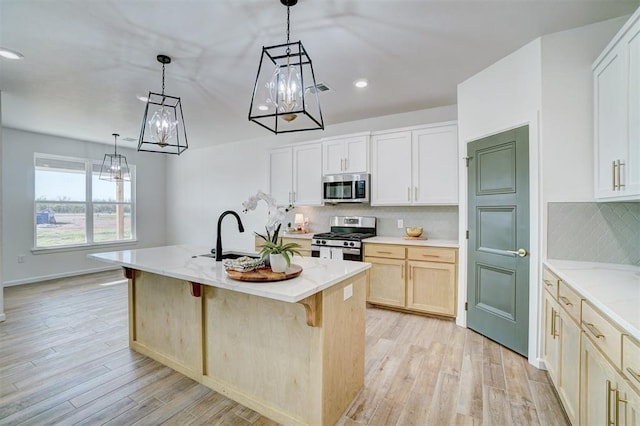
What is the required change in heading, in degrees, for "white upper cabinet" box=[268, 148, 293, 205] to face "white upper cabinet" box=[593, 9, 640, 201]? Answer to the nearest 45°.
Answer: approximately 90° to its left

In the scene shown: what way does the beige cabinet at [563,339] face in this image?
to the viewer's left

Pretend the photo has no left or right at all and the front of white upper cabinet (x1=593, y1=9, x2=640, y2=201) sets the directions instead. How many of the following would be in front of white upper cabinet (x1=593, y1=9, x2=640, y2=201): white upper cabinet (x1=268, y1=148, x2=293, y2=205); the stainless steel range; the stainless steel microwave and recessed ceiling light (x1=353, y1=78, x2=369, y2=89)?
4

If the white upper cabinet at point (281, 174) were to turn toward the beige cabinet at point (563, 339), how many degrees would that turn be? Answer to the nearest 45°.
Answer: approximately 90° to its left

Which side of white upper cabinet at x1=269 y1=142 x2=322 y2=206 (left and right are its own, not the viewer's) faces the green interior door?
left

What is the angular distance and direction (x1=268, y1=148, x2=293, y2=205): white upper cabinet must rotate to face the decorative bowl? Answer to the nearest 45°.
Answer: approximately 90° to its left

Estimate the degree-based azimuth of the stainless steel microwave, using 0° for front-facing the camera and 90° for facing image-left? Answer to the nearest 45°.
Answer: approximately 45°

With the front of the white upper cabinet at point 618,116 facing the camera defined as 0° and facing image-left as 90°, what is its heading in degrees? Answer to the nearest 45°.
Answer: approximately 90°

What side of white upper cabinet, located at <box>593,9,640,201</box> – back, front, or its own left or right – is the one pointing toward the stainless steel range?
front

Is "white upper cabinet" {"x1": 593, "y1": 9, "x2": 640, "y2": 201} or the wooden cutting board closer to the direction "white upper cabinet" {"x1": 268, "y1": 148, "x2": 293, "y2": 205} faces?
the wooden cutting board

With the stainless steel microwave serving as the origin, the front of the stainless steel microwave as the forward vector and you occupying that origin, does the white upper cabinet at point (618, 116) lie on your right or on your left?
on your left

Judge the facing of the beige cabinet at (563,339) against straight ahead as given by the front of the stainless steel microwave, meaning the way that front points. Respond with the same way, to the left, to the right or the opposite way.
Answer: to the right

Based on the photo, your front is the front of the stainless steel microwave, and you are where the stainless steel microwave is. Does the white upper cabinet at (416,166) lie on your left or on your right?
on your left

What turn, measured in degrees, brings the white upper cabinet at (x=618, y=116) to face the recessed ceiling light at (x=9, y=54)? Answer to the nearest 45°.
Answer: approximately 45° to its left
